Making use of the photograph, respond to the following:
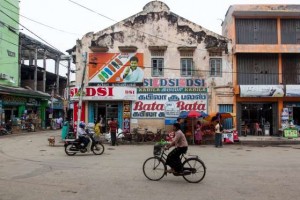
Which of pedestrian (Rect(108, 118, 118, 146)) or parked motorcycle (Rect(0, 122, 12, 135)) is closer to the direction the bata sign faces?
the pedestrian

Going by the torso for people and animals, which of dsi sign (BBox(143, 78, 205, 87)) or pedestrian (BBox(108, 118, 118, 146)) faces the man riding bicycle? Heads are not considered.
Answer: the dsi sign

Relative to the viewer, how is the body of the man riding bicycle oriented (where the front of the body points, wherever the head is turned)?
to the viewer's left

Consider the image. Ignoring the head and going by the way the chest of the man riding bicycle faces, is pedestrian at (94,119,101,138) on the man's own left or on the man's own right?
on the man's own right

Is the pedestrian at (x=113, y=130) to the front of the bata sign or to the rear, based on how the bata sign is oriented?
to the front

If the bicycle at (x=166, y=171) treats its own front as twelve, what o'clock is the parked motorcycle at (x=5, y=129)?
The parked motorcycle is roughly at 2 o'clock from the bicycle.

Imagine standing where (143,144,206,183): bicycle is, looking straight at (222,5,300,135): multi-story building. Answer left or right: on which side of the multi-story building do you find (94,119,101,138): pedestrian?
left

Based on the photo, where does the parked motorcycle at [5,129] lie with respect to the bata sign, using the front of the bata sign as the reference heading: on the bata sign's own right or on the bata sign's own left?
on the bata sign's own right

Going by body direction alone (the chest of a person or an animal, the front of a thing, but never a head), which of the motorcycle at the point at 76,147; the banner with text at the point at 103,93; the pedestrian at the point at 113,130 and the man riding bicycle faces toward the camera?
the banner with text
